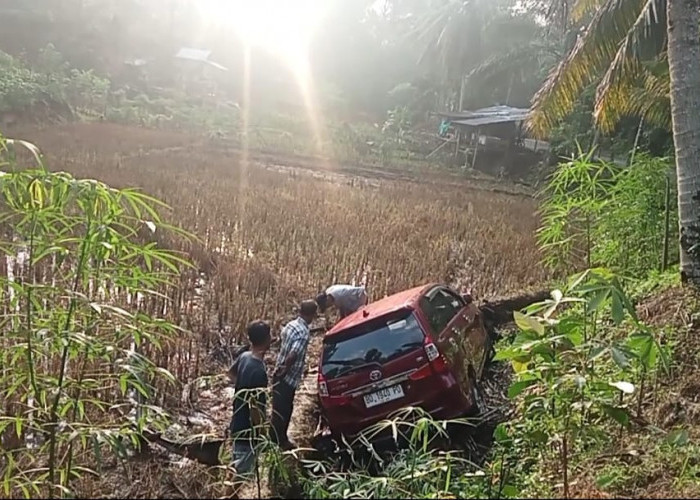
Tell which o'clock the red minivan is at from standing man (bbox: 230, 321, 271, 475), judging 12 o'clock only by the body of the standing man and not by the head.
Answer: The red minivan is roughly at 1 o'clock from the standing man.

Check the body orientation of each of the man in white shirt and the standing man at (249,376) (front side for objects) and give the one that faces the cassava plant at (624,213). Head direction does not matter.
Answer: the standing man

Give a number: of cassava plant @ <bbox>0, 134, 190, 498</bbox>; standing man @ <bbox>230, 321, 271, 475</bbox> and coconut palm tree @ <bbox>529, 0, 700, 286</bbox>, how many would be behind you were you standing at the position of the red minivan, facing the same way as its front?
2

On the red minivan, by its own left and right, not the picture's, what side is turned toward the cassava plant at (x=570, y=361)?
right

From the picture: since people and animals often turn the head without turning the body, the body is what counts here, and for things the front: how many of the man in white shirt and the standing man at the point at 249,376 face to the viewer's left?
1

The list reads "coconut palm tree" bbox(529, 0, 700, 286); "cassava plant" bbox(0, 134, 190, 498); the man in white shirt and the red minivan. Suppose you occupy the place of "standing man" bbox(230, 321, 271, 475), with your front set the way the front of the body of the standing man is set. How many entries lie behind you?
1

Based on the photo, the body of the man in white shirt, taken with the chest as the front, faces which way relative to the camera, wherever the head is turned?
to the viewer's left

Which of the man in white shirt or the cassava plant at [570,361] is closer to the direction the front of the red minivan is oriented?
the man in white shirt

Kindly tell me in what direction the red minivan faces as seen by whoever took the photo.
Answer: facing away from the viewer and to the right of the viewer

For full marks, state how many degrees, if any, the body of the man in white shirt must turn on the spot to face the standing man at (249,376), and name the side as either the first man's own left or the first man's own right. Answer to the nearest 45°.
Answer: approximately 90° to the first man's own left
